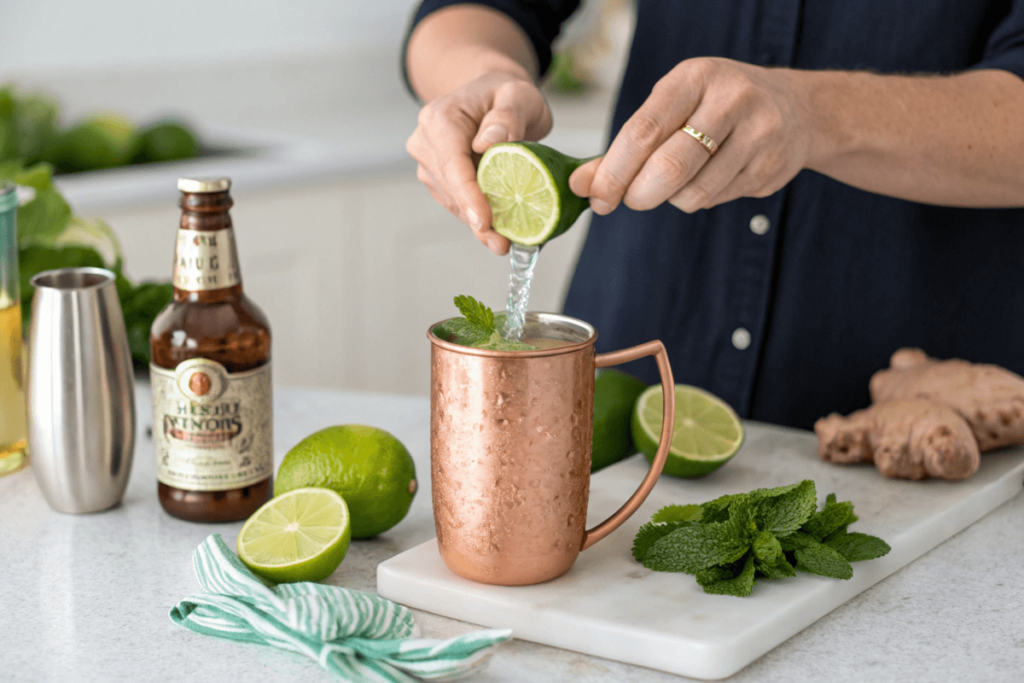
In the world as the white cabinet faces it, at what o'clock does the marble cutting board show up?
The marble cutting board is roughly at 12 o'clock from the white cabinet.

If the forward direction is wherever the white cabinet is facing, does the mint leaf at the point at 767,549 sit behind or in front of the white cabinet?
in front

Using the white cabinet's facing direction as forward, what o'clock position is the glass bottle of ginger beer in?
The glass bottle of ginger beer is roughly at 12 o'clock from the white cabinet.

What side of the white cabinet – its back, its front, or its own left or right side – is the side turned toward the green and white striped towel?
front

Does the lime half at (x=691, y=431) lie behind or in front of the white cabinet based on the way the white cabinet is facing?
in front

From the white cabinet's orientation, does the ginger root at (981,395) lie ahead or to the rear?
ahead

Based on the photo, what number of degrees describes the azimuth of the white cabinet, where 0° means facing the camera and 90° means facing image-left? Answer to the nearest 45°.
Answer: approximately 0°

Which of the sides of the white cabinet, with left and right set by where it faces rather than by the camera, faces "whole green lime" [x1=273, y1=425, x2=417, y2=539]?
front

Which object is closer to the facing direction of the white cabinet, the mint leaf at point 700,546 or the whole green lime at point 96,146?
the mint leaf
